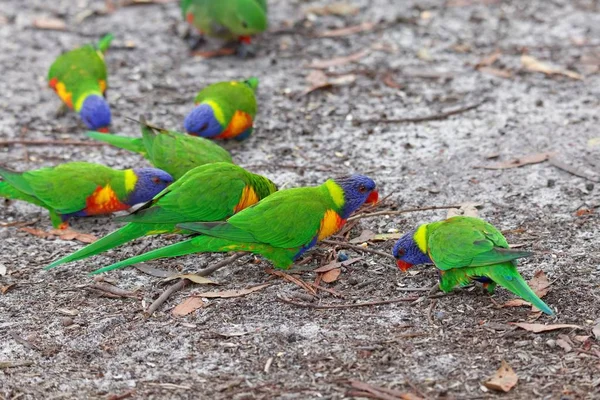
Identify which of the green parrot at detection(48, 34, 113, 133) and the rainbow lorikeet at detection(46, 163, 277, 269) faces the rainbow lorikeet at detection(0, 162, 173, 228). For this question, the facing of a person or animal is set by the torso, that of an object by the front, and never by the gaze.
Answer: the green parrot

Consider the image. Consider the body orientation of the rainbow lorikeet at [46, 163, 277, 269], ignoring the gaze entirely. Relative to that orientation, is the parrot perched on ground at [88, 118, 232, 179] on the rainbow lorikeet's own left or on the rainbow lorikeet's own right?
on the rainbow lorikeet's own left

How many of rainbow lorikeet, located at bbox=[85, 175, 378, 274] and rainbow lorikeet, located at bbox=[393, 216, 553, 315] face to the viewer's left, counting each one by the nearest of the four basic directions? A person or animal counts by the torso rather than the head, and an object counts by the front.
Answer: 1

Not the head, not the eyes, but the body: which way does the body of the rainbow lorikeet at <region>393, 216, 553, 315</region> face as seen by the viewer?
to the viewer's left

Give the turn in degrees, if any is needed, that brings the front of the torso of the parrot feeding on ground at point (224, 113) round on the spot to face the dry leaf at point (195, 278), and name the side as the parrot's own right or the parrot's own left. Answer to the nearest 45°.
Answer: approximately 45° to the parrot's own left

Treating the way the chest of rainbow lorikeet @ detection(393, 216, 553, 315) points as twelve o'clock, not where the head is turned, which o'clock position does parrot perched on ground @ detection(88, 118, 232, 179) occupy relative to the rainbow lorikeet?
The parrot perched on ground is roughly at 1 o'clock from the rainbow lorikeet.

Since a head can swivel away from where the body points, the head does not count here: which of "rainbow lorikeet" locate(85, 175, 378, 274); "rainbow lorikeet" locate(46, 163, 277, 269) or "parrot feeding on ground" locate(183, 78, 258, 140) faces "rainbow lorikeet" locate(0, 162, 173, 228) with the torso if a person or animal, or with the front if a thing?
the parrot feeding on ground

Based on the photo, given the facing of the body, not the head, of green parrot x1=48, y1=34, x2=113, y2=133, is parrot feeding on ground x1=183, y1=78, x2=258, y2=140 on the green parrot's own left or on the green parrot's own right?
on the green parrot's own left

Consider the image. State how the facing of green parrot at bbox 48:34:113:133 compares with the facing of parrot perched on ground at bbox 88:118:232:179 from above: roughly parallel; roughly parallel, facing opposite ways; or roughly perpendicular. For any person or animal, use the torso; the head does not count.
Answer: roughly perpendicular

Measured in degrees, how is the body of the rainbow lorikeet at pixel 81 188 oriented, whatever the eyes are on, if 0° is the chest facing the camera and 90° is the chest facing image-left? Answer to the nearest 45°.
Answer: approximately 270°

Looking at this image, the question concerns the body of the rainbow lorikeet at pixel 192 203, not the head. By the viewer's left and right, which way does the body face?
facing to the right of the viewer

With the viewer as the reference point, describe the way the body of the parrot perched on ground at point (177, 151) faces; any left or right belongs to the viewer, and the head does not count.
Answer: facing to the right of the viewer
